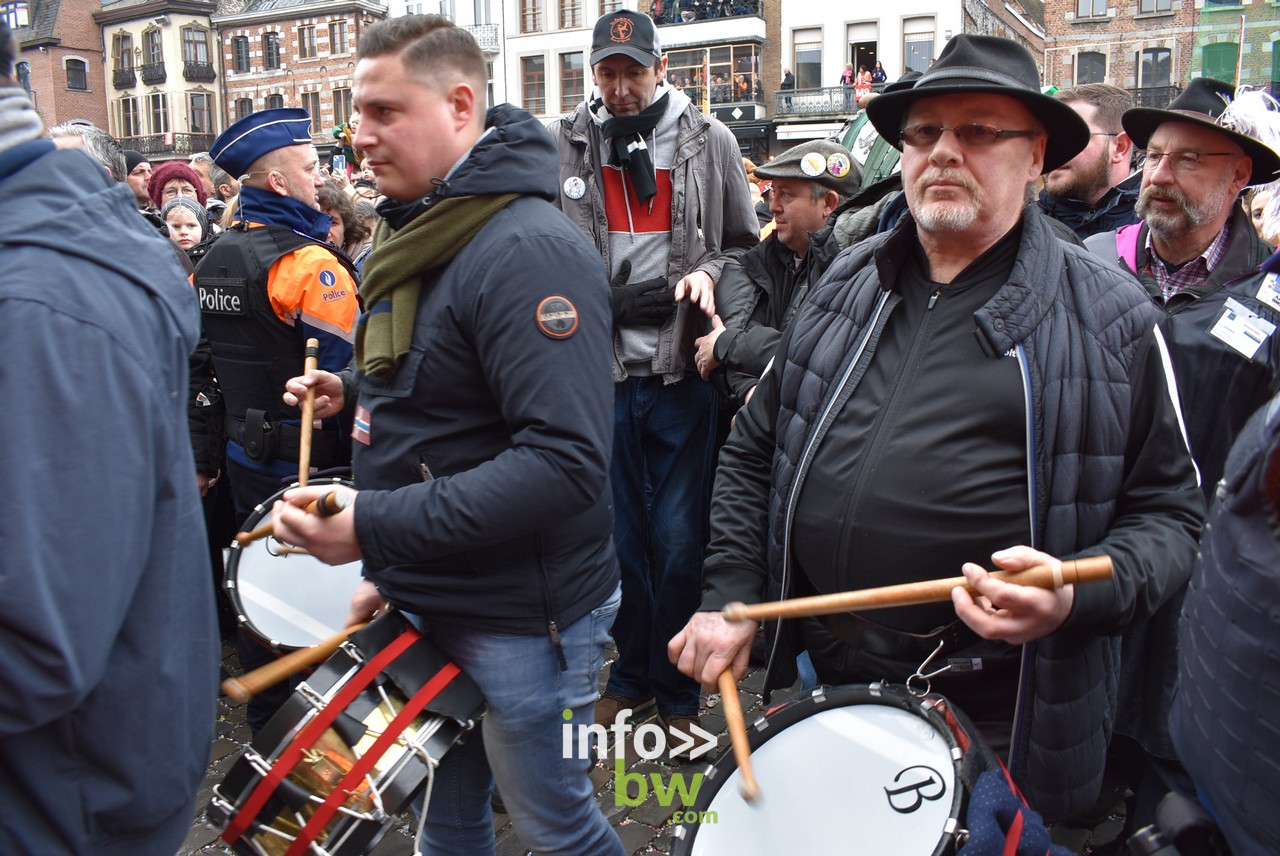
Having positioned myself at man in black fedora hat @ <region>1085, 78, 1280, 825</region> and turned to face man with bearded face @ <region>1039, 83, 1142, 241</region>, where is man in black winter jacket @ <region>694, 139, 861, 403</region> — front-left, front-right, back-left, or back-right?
front-left

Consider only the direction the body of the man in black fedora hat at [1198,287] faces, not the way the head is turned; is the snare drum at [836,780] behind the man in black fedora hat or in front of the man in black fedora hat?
in front

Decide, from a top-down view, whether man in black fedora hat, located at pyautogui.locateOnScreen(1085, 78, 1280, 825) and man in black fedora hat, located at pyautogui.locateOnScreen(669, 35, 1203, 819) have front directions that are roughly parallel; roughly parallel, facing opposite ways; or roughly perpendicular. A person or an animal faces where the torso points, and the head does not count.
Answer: roughly parallel

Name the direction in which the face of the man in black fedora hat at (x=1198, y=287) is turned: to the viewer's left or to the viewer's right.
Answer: to the viewer's left

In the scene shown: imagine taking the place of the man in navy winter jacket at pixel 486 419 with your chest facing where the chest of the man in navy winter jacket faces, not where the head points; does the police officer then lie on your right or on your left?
on your right

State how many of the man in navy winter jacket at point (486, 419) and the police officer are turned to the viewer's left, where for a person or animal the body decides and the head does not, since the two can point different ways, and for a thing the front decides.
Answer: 1

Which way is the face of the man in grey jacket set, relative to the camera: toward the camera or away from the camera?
toward the camera

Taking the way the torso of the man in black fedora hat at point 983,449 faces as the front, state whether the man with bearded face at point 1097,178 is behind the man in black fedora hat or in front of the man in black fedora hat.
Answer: behind

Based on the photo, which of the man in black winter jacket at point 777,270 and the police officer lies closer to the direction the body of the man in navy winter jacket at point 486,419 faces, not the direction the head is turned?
the police officer

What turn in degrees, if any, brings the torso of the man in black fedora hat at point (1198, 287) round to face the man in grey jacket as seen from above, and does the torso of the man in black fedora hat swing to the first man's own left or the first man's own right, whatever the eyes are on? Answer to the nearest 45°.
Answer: approximately 45° to the first man's own right

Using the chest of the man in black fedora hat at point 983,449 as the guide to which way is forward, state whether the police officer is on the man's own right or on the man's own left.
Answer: on the man's own right
